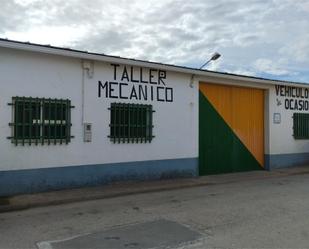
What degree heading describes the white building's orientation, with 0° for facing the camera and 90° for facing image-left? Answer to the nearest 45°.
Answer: approximately 315°

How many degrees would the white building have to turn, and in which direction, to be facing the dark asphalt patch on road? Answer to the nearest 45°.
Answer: approximately 45° to its right
